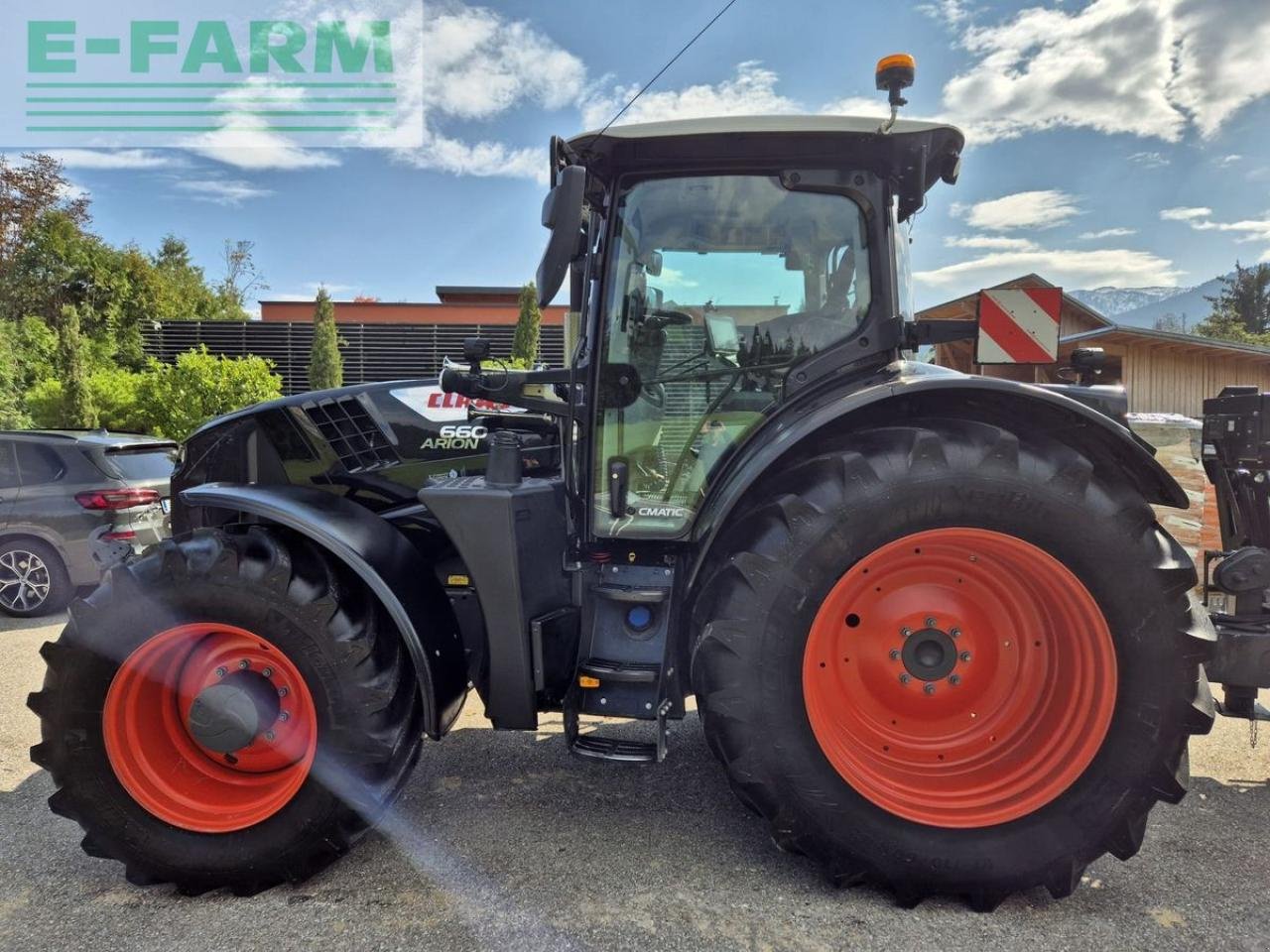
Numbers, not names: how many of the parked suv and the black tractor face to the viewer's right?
0

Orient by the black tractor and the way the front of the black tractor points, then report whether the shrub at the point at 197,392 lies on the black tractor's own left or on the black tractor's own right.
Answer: on the black tractor's own right

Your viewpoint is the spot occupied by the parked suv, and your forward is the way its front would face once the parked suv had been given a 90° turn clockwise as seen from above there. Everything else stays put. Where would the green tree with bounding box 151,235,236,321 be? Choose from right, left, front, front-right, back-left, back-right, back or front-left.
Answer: front-left

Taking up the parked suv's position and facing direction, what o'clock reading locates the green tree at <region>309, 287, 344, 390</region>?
The green tree is roughly at 2 o'clock from the parked suv.

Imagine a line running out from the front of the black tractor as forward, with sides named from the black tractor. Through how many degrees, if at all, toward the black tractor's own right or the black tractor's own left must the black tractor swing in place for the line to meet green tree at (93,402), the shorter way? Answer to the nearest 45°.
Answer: approximately 45° to the black tractor's own right

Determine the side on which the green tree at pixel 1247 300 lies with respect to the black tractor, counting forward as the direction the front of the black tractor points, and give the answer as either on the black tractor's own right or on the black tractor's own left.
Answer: on the black tractor's own right

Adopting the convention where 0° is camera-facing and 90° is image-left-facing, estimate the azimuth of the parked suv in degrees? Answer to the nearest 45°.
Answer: approximately 135°

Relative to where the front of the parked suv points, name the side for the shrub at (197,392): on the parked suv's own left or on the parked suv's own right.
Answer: on the parked suv's own right

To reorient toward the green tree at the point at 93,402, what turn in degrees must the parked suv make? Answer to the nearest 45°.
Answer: approximately 45° to its right

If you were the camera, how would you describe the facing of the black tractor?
facing to the left of the viewer

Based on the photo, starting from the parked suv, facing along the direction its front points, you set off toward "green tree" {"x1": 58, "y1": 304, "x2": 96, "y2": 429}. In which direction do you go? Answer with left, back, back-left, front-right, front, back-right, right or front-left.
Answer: front-right

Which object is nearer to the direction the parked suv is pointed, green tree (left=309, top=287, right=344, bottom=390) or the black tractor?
the green tree
